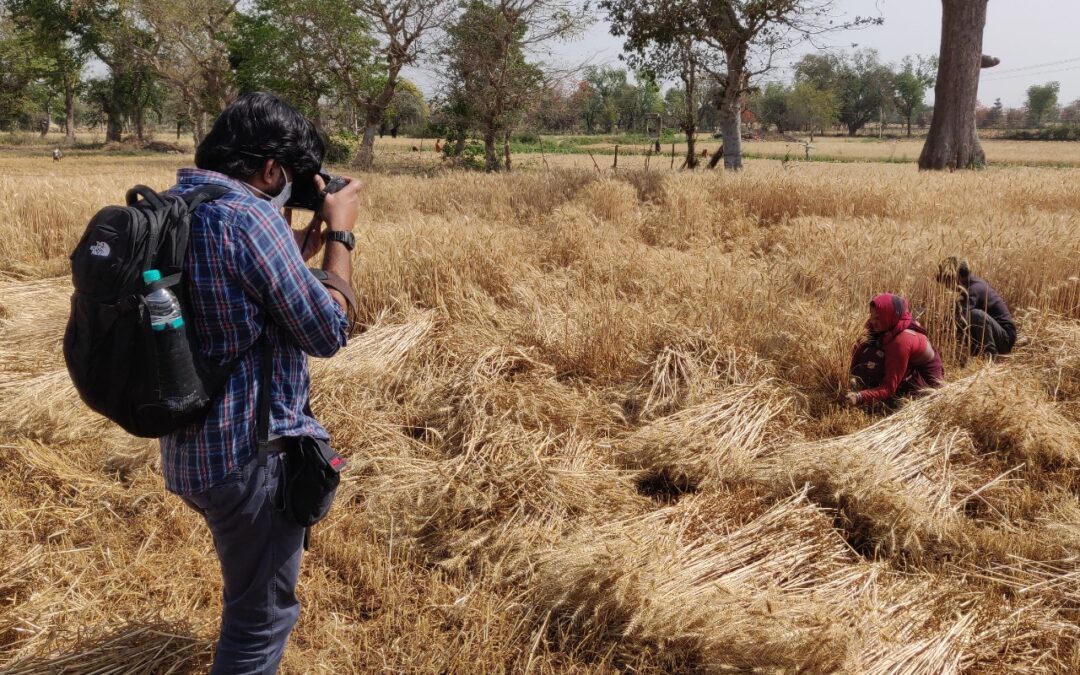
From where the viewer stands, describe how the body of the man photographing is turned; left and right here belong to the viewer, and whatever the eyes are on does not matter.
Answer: facing to the right of the viewer

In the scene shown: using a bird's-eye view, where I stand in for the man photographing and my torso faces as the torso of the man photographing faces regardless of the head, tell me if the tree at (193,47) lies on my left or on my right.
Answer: on my left

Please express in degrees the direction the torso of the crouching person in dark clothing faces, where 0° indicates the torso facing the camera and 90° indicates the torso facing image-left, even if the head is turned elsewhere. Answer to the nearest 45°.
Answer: approximately 90°

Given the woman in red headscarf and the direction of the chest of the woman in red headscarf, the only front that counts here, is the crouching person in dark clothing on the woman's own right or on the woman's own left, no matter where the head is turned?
on the woman's own right

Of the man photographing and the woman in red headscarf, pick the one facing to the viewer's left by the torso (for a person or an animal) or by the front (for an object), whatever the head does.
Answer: the woman in red headscarf

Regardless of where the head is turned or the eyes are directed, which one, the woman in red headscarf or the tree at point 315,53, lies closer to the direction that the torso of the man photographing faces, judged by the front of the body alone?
the woman in red headscarf

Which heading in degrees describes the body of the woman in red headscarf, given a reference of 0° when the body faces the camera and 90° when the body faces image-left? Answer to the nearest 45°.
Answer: approximately 90°

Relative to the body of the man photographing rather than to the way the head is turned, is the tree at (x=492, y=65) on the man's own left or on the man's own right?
on the man's own left

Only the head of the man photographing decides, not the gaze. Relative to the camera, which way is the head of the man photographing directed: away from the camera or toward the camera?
away from the camera
